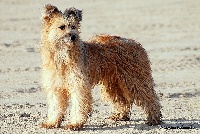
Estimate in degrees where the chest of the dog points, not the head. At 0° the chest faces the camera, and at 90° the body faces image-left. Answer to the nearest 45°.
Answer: approximately 45°
